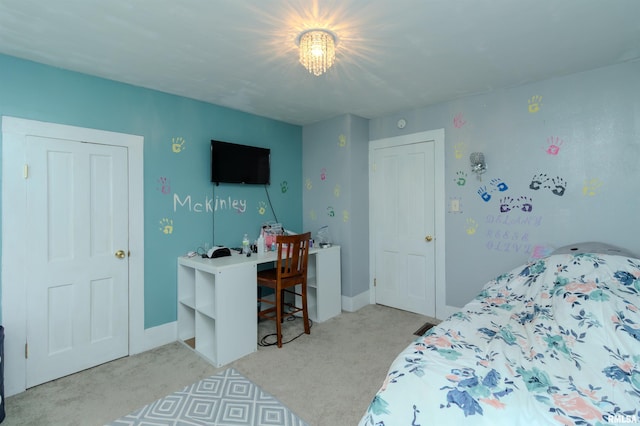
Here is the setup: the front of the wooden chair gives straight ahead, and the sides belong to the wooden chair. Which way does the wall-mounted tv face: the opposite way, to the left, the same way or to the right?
the opposite way

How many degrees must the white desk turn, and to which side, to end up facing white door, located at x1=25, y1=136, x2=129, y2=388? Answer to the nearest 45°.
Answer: approximately 135° to its right

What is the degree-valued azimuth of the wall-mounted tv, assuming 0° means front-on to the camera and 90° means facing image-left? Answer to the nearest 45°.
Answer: approximately 315°

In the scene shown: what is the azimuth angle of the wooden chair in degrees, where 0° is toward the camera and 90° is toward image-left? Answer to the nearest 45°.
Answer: approximately 135°

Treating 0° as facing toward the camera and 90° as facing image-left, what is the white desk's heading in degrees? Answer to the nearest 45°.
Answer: approximately 315°
